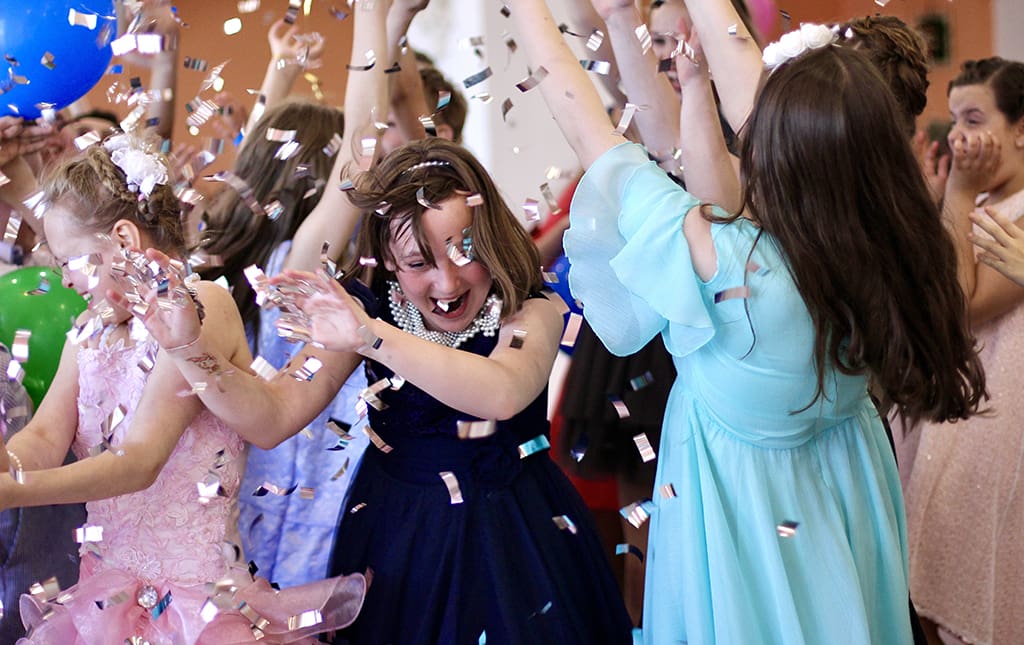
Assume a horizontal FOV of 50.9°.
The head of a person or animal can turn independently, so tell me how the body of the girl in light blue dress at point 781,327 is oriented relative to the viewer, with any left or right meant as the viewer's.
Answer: facing away from the viewer and to the left of the viewer

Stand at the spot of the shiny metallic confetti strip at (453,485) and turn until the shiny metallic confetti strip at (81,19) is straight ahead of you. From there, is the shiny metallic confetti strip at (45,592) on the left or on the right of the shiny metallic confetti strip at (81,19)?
left
